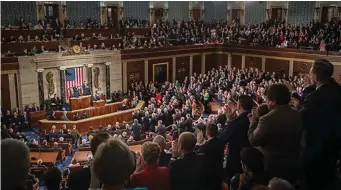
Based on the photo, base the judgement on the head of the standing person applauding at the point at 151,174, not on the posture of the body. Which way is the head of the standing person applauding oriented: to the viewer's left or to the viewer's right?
to the viewer's left

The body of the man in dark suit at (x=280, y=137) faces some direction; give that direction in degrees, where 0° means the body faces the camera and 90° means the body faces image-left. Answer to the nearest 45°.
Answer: approximately 135°

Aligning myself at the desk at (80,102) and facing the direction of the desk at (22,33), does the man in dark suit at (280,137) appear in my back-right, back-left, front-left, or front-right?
back-left

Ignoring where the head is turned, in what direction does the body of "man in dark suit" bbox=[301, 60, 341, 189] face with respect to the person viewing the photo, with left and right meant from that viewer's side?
facing away from the viewer and to the left of the viewer

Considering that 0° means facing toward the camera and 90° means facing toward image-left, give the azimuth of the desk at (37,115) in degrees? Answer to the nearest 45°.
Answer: approximately 315°

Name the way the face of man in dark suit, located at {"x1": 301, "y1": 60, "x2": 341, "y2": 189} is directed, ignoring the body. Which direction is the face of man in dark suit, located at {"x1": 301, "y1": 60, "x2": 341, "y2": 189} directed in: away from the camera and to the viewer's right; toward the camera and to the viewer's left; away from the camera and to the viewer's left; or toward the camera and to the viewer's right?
away from the camera and to the viewer's left

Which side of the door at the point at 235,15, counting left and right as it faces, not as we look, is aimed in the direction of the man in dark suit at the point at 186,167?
front

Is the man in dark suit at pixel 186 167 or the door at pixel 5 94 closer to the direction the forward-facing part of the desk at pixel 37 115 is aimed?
the man in dark suit

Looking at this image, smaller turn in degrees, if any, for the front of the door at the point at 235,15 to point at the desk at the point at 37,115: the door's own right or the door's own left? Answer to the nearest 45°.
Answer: approximately 45° to the door's own right

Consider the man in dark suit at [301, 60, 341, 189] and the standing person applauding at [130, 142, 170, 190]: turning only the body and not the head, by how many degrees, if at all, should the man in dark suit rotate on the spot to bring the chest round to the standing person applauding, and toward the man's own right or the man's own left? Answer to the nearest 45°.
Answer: approximately 90° to the man's own left

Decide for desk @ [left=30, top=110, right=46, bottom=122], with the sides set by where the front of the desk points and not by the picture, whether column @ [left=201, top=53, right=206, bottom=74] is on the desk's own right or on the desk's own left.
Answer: on the desk's own left

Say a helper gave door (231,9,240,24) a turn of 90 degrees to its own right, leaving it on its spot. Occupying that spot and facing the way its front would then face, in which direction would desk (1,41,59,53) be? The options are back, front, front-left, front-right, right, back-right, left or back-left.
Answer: front-left

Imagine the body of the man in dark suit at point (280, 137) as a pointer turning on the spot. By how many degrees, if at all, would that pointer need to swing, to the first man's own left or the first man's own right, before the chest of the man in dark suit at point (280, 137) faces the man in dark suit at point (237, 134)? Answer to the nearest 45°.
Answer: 0° — they already face them
